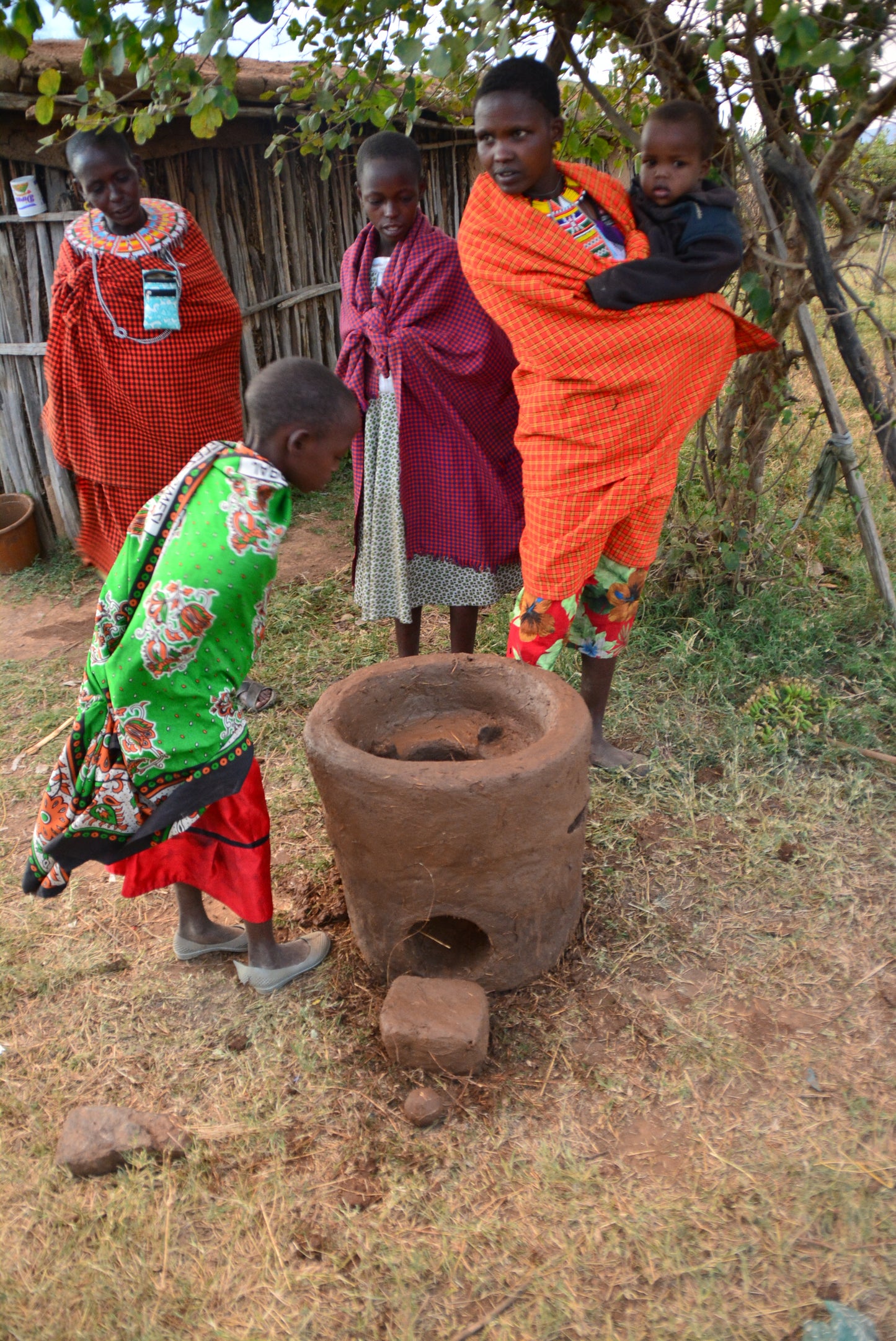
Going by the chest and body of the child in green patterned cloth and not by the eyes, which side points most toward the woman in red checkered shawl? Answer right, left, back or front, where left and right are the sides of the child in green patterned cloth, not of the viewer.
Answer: left

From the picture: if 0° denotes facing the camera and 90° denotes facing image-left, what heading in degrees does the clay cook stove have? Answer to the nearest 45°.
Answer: approximately 0°

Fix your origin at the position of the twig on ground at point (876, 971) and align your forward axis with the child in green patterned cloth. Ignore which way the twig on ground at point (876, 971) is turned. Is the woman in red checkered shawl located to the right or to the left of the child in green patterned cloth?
right

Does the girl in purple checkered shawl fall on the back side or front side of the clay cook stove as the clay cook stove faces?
on the back side

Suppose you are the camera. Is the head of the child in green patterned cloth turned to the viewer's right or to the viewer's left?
to the viewer's right

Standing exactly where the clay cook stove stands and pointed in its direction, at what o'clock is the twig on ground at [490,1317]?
The twig on ground is roughly at 12 o'clock from the clay cook stove.

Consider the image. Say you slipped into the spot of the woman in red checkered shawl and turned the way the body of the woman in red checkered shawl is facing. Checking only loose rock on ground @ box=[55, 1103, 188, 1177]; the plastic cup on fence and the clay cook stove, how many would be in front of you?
2

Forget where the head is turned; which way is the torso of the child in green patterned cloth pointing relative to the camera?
to the viewer's right

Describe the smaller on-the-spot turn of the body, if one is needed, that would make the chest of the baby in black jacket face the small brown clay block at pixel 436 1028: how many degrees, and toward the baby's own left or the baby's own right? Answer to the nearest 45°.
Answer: approximately 45° to the baby's own left

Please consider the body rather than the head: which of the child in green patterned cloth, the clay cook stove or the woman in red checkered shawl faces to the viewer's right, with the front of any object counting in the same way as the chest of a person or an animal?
the child in green patterned cloth
